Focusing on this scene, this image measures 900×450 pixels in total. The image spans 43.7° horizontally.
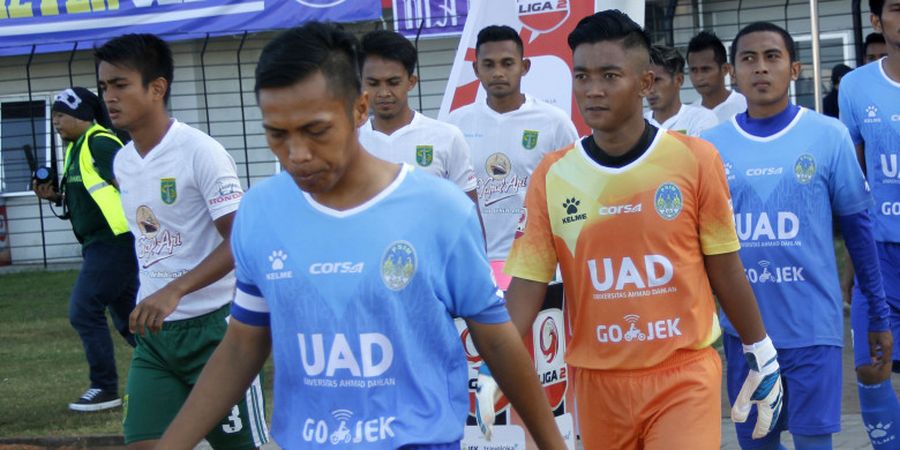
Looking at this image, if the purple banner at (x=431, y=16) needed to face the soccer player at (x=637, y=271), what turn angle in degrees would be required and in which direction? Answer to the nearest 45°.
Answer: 0° — it already faces them

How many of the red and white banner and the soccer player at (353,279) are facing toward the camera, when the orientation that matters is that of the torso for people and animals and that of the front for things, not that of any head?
2

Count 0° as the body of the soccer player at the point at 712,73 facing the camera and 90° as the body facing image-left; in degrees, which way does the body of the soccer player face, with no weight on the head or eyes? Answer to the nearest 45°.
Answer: approximately 45°

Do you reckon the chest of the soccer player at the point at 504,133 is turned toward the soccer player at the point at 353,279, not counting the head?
yes
